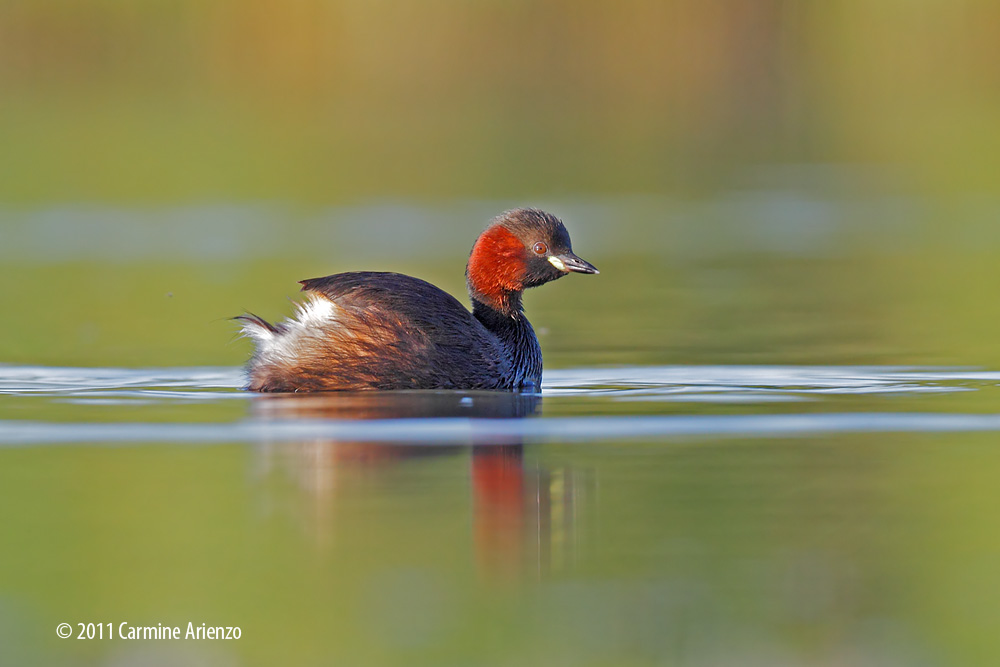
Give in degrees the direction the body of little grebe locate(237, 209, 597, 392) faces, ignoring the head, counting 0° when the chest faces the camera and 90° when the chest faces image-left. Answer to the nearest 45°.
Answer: approximately 270°
